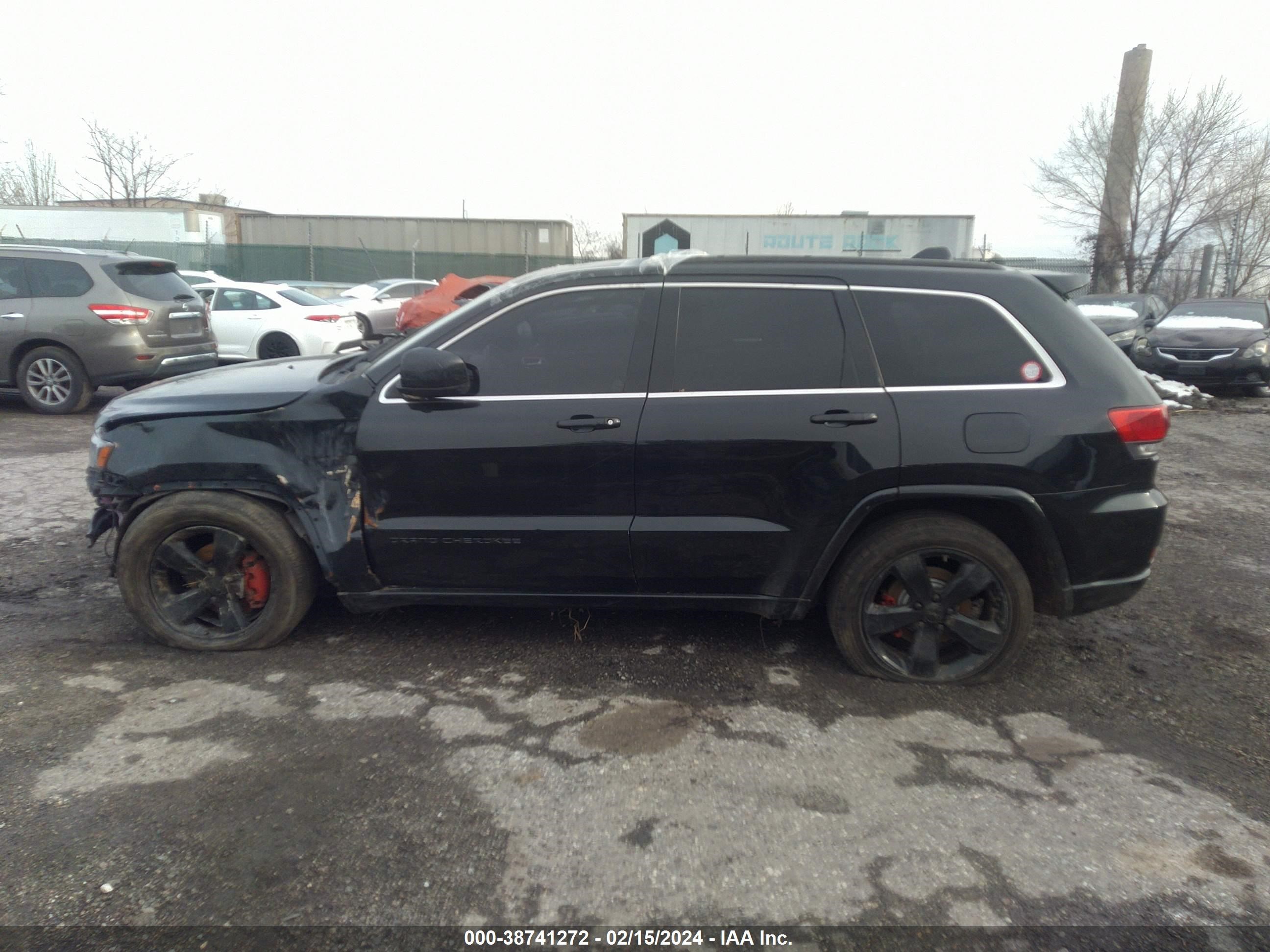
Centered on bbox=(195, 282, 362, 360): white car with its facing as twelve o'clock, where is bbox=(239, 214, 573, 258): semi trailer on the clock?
The semi trailer is roughly at 2 o'clock from the white car.

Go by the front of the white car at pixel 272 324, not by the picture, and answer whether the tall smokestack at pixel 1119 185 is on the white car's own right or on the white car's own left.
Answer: on the white car's own right

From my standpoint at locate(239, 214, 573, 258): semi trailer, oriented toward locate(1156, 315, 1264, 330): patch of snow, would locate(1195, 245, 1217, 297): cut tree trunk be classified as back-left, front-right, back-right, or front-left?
front-left

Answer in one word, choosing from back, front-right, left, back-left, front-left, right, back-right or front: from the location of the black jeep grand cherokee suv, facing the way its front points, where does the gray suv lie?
front-right

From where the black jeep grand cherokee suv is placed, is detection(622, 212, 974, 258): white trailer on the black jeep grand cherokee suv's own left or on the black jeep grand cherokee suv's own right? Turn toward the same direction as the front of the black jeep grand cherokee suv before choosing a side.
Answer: on the black jeep grand cherokee suv's own right

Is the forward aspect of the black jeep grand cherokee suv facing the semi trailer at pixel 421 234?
no

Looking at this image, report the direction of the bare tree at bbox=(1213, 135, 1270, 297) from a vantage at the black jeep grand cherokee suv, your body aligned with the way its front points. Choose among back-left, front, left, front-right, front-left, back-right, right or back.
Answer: back-right

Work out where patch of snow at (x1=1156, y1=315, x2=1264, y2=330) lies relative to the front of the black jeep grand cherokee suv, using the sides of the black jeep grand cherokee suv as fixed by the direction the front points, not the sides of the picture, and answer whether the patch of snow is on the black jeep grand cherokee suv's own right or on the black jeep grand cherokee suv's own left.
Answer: on the black jeep grand cherokee suv's own right

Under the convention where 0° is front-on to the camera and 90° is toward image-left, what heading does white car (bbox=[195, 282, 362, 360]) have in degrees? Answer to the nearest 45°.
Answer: approximately 135°

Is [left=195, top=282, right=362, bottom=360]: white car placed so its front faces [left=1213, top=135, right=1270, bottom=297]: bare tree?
no

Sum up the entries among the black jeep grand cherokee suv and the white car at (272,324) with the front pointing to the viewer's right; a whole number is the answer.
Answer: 0

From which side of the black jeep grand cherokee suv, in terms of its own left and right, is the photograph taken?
left

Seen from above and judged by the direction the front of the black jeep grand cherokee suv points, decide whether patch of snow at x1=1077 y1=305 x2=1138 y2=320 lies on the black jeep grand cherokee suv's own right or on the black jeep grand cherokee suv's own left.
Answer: on the black jeep grand cherokee suv's own right

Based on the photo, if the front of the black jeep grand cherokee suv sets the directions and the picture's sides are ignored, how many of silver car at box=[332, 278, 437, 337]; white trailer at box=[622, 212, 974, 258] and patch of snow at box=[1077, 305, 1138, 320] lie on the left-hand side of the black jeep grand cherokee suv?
0
